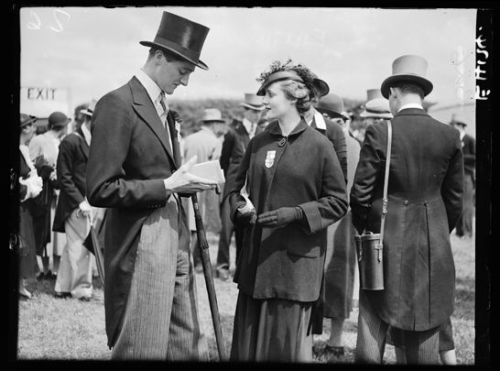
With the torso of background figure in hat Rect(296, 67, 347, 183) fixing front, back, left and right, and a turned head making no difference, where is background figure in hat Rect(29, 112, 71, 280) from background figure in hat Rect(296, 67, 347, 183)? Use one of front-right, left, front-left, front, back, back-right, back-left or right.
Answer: right

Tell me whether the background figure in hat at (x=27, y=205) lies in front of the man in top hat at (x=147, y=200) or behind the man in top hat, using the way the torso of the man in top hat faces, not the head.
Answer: behind

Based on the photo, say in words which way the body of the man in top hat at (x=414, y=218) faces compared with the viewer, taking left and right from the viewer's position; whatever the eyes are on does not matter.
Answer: facing away from the viewer

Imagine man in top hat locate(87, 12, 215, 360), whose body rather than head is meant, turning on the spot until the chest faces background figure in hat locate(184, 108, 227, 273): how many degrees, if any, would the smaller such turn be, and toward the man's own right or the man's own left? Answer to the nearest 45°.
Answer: approximately 135° to the man's own left

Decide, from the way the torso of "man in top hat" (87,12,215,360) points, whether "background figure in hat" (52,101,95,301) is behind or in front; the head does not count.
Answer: behind

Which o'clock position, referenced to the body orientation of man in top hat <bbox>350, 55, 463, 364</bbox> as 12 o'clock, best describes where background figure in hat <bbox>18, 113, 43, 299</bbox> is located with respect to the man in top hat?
The background figure in hat is roughly at 10 o'clock from the man in top hat.

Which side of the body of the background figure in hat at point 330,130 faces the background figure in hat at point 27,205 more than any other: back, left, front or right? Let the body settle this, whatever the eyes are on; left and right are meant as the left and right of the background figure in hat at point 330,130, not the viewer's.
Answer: front

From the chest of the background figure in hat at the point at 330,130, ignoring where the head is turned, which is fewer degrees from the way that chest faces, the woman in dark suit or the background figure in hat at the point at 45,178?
the woman in dark suit

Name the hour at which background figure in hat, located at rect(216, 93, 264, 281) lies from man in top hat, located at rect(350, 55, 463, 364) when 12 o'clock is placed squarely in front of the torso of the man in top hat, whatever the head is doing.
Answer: The background figure in hat is roughly at 11 o'clock from the man in top hat.

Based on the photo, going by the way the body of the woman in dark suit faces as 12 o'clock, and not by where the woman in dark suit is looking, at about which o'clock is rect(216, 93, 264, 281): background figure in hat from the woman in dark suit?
The background figure in hat is roughly at 4 o'clock from the woman in dark suit.

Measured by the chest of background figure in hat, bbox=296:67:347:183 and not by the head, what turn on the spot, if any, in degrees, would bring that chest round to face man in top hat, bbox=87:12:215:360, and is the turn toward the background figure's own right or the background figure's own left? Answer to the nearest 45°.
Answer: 0° — they already face them

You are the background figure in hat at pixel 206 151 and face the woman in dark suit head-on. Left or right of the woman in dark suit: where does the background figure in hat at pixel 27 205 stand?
right

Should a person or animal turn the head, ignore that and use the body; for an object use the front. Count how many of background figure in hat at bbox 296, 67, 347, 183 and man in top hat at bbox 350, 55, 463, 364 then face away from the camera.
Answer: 1

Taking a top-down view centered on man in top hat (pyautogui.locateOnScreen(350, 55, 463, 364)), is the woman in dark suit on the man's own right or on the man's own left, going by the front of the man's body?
on the man's own left

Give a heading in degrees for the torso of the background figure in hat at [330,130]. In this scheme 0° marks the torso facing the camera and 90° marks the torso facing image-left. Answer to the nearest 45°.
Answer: approximately 45°

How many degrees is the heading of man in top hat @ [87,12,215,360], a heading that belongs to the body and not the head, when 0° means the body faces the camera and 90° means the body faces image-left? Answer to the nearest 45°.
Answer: approximately 315°

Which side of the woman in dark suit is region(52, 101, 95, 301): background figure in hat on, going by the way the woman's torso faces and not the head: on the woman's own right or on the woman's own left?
on the woman's own right
